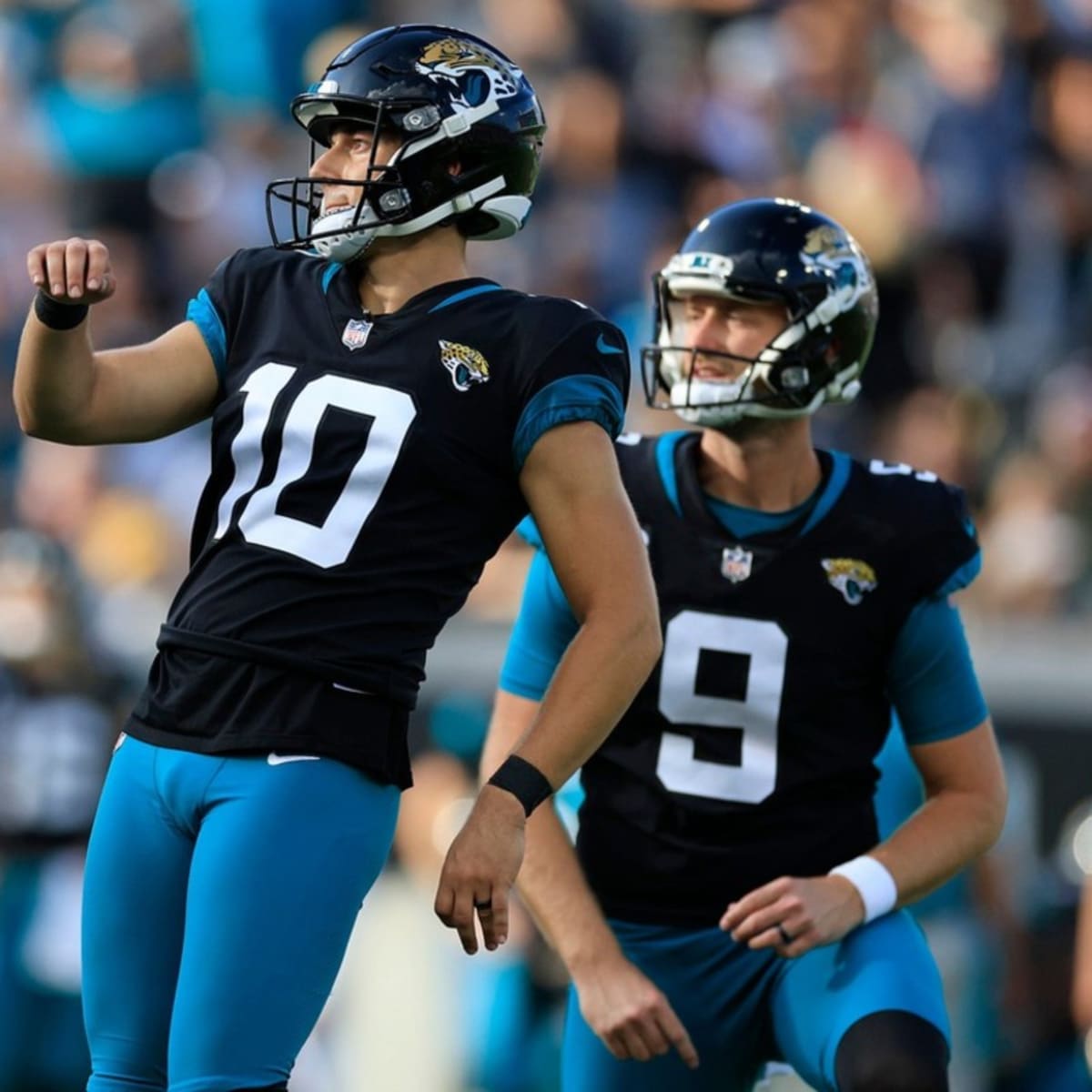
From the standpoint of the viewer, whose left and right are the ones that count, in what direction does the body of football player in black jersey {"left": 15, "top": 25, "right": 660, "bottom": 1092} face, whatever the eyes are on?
facing the viewer and to the left of the viewer

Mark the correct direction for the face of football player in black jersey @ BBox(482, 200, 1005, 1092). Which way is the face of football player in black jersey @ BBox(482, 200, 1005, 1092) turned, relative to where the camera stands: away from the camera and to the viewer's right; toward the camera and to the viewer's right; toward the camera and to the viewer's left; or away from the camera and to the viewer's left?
toward the camera and to the viewer's left

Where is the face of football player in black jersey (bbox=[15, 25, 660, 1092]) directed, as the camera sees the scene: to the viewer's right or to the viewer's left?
to the viewer's left

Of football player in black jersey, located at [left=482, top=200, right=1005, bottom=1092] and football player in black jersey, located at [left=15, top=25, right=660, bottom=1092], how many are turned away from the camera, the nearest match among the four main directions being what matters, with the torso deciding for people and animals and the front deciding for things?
0

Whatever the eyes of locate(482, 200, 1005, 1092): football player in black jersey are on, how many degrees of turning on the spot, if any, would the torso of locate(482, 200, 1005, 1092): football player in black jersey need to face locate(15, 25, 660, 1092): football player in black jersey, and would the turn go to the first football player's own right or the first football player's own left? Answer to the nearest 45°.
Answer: approximately 45° to the first football player's own right

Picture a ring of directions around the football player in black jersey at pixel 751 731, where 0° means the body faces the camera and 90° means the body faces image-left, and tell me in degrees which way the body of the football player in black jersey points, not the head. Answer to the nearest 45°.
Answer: approximately 0°
